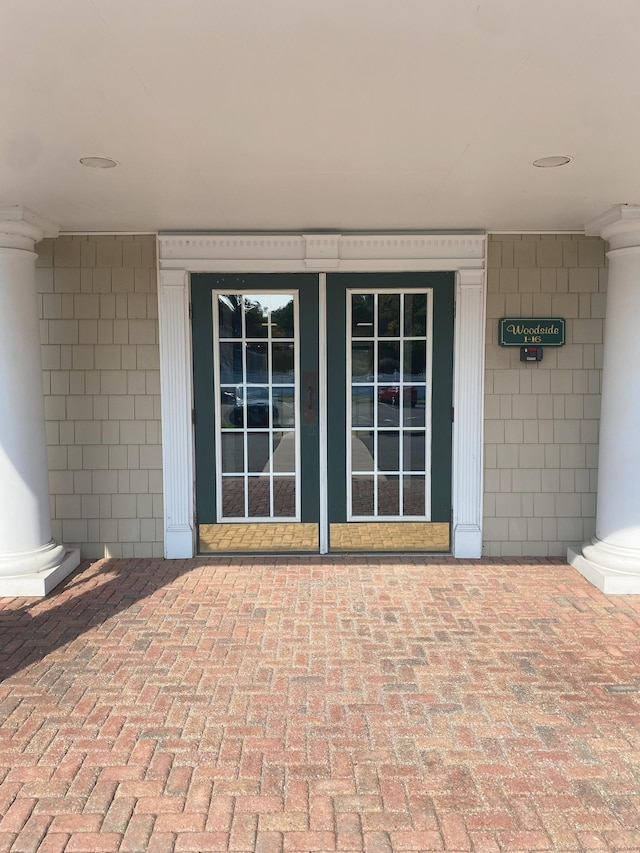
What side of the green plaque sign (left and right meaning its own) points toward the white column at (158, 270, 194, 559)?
right

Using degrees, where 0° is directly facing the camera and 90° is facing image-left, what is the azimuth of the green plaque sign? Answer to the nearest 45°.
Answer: approximately 0°

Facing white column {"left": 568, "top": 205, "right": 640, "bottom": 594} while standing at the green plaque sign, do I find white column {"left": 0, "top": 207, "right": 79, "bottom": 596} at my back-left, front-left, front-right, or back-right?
back-right

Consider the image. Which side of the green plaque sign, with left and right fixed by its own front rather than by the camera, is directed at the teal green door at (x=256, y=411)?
right

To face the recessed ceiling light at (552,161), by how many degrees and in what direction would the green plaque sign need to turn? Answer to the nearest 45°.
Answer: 0° — it already faces it

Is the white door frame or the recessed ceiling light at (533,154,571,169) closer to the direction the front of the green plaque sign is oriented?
the recessed ceiling light

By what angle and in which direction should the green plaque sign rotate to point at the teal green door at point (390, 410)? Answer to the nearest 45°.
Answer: approximately 90° to its right
